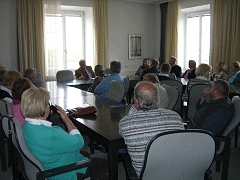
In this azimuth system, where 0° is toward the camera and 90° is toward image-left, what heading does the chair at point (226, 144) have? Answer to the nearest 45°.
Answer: approximately 90°

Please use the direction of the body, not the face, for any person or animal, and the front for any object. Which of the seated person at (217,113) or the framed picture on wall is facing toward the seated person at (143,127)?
the framed picture on wall

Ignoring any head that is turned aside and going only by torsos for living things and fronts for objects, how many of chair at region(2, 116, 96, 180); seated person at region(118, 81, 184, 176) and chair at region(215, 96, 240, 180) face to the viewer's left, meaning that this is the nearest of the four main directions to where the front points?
1

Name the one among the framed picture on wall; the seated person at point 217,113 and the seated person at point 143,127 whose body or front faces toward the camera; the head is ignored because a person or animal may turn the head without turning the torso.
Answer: the framed picture on wall

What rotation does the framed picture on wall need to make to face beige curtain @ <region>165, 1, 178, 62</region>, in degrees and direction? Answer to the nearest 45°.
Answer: approximately 90° to its left

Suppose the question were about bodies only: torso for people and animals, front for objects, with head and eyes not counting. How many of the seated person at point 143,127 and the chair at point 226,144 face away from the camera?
1

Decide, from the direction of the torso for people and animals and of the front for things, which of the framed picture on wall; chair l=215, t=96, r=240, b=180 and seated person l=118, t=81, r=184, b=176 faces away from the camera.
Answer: the seated person

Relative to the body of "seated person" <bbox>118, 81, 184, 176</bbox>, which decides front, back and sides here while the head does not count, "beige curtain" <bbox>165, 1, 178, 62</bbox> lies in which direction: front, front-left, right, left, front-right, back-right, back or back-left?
front

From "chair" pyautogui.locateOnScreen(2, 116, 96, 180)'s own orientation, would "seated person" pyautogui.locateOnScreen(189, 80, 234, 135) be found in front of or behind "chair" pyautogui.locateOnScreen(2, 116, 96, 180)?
in front

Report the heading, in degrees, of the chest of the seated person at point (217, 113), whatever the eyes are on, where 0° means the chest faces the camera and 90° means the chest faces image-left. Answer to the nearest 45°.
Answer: approximately 135°

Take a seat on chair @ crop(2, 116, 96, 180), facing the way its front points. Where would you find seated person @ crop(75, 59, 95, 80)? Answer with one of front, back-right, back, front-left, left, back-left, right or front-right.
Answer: front-left

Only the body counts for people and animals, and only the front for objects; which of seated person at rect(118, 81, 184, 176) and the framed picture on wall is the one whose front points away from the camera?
the seated person

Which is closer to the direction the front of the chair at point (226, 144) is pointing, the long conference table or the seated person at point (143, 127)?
the long conference table

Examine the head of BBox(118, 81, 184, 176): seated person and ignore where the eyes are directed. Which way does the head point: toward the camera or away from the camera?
away from the camera

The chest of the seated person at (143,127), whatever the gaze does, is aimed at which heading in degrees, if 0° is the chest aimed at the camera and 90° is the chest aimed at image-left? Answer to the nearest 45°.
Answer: approximately 180°

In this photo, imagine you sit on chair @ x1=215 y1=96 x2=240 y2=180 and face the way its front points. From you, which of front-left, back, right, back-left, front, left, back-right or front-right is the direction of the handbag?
front

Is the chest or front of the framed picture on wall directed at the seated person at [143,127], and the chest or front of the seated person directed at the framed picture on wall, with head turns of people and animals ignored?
yes
